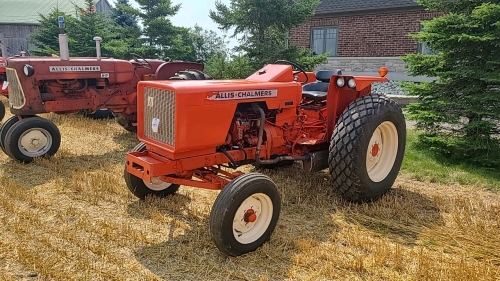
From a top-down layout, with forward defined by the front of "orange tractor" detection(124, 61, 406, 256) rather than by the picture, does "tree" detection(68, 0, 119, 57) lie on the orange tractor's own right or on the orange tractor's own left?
on the orange tractor's own right

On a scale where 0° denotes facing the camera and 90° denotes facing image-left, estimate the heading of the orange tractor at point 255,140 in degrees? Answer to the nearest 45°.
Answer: approximately 45°

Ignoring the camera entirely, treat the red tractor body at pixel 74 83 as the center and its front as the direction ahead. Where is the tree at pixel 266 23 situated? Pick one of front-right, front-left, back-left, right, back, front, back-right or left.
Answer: back-right

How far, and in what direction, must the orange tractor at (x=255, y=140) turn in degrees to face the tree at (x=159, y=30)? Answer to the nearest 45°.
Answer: approximately 135° to its right

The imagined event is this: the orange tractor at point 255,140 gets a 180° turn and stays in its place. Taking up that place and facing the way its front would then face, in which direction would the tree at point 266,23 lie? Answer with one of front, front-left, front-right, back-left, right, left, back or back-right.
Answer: front-left

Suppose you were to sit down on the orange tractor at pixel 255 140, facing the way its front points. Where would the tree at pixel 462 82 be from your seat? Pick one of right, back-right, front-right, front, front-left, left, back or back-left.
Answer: back

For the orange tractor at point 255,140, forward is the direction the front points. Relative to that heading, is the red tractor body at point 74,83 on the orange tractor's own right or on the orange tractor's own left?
on the orange tractor's own right

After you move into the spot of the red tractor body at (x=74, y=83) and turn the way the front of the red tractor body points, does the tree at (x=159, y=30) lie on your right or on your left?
on your right

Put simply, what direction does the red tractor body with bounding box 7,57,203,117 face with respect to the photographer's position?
facing to the left of the viewer

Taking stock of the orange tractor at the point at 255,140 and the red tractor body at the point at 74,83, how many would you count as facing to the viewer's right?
0

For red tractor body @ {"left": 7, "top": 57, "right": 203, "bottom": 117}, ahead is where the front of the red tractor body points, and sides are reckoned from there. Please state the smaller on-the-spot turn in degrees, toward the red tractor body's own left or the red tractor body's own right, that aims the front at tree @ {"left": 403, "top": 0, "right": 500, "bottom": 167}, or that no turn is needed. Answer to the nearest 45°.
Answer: approximately 180°

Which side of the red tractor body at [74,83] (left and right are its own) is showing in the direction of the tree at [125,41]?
right
